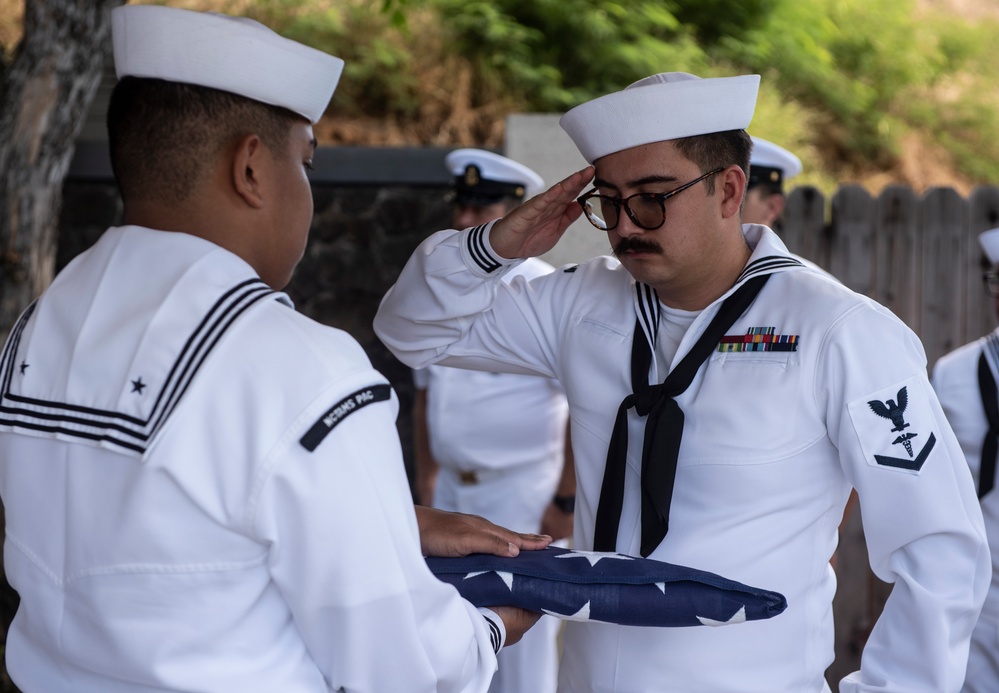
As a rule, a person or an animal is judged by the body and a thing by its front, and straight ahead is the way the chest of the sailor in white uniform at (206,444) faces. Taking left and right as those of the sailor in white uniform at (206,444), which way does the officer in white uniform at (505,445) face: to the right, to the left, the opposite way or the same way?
the opposite way

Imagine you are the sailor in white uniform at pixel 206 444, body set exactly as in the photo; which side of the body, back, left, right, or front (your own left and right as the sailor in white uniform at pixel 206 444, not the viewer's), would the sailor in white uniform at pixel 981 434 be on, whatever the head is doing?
front

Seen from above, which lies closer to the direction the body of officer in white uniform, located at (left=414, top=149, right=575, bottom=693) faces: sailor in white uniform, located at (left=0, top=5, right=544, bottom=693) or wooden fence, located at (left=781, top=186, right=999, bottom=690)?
the sailor in white uniform

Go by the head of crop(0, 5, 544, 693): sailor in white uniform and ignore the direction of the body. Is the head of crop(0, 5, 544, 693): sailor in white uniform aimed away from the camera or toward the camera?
away from the camera

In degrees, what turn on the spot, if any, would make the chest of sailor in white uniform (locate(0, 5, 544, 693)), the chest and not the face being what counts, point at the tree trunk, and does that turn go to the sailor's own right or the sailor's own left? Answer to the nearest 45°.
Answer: approximately 45° to the sailor's own left

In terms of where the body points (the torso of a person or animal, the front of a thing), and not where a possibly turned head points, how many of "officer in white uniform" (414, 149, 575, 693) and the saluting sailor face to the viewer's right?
0

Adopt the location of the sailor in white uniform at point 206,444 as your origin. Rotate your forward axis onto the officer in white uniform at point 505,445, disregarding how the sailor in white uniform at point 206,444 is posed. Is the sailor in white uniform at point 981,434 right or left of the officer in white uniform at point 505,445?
right

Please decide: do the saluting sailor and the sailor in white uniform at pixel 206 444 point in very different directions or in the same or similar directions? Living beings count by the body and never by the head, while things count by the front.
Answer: very different directions

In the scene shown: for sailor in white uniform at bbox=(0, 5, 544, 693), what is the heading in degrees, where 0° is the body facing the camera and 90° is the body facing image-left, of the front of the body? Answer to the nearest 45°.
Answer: approximately 225°

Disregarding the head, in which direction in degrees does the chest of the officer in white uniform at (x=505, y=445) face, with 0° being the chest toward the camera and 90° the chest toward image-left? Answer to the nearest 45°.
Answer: approximately 45°

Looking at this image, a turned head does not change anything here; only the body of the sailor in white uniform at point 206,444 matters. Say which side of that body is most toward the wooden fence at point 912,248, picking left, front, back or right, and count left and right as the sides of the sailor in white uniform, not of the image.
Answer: front
